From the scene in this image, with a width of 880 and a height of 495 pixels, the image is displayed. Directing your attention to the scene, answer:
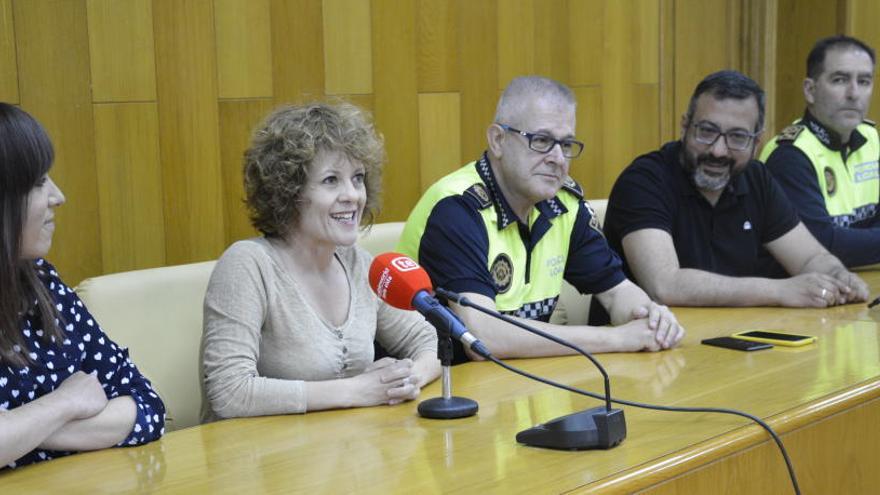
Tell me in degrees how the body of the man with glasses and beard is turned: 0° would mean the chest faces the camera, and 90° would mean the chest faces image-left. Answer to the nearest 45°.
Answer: approximately 315°

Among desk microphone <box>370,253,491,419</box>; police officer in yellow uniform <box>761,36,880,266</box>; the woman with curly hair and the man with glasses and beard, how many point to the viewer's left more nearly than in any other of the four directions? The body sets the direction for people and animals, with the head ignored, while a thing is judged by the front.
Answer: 1

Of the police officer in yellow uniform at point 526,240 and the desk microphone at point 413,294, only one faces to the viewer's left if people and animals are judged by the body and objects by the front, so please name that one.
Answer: the desk microphone

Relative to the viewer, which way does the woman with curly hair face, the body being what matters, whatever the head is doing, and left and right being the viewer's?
facing the viewer and to the right of the viewer

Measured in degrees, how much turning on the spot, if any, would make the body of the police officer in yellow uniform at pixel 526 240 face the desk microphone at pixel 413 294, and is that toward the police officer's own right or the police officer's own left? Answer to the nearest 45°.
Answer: approximately 45° to the police officer's own right

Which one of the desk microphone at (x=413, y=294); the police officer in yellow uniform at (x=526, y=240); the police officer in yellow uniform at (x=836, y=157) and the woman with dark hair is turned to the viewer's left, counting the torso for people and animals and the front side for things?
the desk microphone

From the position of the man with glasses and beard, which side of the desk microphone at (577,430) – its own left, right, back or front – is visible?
right

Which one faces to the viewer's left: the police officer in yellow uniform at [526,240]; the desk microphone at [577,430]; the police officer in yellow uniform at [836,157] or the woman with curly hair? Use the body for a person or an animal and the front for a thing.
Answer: the desk microphone

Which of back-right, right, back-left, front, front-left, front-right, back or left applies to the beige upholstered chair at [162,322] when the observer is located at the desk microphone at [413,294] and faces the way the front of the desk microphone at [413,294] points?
front-right

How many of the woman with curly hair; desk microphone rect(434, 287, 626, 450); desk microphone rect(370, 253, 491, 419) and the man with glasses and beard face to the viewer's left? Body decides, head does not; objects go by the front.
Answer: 2

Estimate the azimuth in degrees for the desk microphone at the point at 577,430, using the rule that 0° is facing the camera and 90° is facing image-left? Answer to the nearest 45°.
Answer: approximately 90°

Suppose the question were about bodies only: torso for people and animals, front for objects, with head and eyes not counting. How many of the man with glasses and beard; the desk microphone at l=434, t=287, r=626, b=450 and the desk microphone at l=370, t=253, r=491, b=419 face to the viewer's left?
2

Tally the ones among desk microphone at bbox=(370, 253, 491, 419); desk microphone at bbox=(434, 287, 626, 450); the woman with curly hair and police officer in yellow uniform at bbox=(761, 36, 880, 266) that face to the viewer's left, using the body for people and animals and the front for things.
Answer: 2

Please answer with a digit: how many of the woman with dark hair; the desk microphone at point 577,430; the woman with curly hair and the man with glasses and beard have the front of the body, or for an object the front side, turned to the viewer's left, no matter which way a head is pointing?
1

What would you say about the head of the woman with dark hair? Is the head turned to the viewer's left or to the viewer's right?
to the viewer's right

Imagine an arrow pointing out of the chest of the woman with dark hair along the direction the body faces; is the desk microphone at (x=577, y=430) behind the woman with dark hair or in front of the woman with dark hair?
in front
